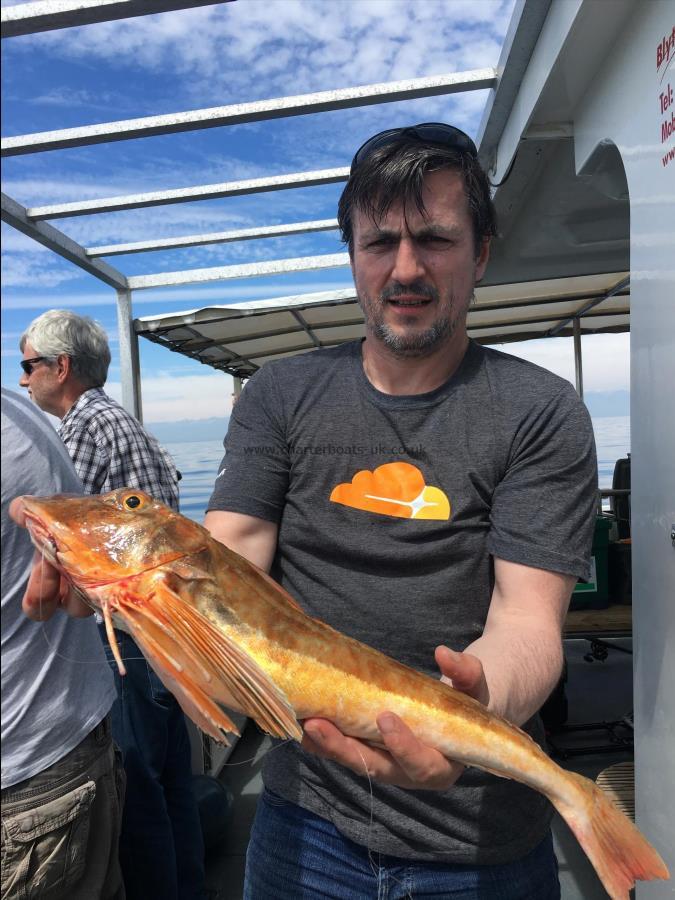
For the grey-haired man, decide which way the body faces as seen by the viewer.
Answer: to the viewer's left
